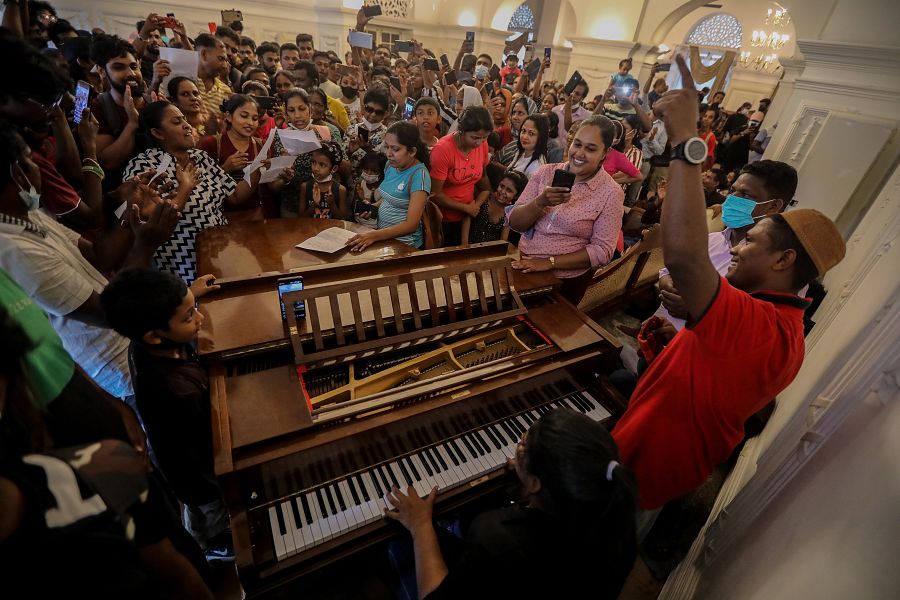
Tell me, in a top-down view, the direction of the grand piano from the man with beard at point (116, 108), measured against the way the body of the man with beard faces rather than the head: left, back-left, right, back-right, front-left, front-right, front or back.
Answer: front-right

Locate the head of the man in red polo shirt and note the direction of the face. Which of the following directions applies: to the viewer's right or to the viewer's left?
to the viewer's left

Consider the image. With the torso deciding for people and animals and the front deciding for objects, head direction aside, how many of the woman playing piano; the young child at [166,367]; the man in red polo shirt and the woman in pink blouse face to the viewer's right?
1

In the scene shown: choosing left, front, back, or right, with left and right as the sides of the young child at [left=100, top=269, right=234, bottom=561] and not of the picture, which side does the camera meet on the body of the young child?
right

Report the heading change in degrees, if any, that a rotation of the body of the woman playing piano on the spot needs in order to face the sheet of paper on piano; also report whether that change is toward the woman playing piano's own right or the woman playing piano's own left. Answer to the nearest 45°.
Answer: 0° — they already face it

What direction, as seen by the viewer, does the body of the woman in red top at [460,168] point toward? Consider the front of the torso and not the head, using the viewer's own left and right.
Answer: facing the viewer and to the right of the viewer

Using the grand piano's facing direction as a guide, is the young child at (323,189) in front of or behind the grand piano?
behind

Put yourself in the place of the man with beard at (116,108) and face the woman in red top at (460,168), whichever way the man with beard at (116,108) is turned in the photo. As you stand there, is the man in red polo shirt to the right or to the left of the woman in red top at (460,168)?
right

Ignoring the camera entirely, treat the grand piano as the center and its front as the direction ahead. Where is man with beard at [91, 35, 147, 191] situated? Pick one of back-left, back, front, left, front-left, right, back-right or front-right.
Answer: back

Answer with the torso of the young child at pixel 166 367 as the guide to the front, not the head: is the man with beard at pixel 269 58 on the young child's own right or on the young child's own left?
on the young child's own left

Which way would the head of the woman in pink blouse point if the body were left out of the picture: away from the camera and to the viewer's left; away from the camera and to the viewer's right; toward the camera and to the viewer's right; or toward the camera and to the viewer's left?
toward the camera and to the viewer's left

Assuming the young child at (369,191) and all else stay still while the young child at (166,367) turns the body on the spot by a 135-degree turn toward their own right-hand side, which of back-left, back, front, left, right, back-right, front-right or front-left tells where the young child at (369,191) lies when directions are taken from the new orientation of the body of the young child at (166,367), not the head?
back

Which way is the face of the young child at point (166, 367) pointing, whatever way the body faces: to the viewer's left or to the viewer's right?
to the viewer's right
